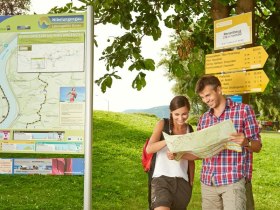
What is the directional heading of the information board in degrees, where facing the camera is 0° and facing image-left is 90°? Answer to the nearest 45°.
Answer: approximately 0°

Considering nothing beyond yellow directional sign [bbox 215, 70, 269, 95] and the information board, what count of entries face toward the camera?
2

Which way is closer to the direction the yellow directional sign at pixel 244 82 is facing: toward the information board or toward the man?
the man

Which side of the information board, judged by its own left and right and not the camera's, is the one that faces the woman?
left

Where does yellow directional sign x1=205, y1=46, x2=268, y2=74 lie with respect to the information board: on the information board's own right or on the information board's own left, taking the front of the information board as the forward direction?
on the information board's own left

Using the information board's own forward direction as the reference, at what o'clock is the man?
The man is roughly at 10 o'clock from the information board.

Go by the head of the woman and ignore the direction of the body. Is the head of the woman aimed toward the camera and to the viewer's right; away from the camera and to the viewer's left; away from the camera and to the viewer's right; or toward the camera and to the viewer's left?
toward the camera and to the viewer's right

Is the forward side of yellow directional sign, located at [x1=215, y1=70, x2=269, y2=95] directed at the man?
yes

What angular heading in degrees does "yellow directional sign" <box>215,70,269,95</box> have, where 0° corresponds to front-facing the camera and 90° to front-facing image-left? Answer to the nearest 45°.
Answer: approximately 0°
